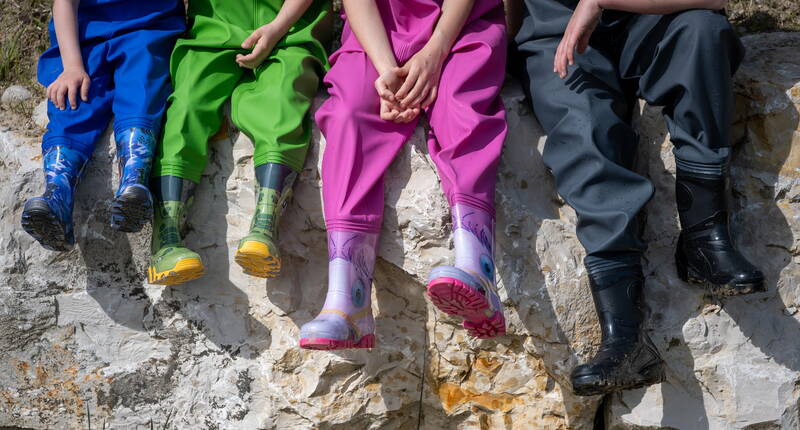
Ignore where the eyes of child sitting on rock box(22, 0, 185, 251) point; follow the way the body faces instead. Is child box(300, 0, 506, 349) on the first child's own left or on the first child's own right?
on the first child's own left

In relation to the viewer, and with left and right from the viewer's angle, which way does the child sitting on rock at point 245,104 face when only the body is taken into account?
facing the viewer

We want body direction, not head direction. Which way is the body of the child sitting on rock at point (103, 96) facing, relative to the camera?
toward the camera

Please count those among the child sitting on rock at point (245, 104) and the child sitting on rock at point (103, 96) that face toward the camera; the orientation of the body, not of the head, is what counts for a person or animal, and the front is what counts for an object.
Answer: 2
